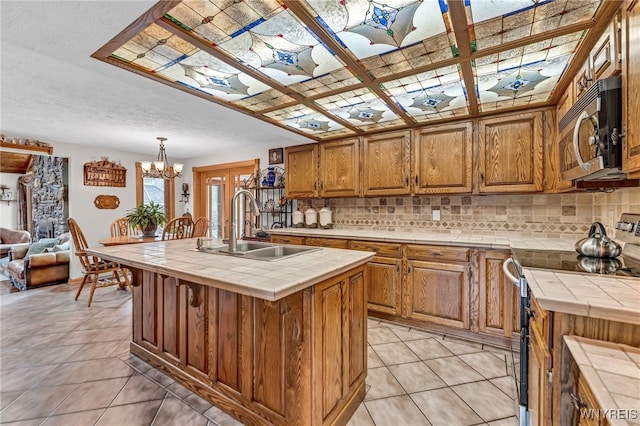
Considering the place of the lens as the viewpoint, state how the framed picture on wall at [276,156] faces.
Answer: facing the viewer and to the left of the viewer

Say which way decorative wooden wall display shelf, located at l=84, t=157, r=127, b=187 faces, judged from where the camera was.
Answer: facing the viewer

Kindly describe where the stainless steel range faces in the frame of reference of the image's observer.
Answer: facing to the left of the viewer

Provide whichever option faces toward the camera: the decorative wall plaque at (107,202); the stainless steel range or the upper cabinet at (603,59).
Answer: the decorative wall plaque

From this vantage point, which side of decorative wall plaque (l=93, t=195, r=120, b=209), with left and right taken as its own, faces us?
front

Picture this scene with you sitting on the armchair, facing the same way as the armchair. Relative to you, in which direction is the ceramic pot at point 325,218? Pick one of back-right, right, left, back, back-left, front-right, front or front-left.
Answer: left

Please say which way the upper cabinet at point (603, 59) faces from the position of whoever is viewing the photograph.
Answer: facing to the left of the viewer

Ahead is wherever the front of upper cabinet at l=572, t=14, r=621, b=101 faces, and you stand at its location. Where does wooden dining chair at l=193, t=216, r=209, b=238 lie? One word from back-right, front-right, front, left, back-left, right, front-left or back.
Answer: front

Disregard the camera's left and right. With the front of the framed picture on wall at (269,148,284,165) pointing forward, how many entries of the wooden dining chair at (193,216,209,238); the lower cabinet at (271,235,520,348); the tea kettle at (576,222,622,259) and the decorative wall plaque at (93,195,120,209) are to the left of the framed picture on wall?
2

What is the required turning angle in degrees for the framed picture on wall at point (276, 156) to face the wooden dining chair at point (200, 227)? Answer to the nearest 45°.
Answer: approximately 45° to its right

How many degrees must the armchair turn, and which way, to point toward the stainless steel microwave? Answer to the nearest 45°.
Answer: approximately 45° to its left

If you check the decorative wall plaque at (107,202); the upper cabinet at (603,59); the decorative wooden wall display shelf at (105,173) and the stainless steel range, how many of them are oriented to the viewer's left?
2
